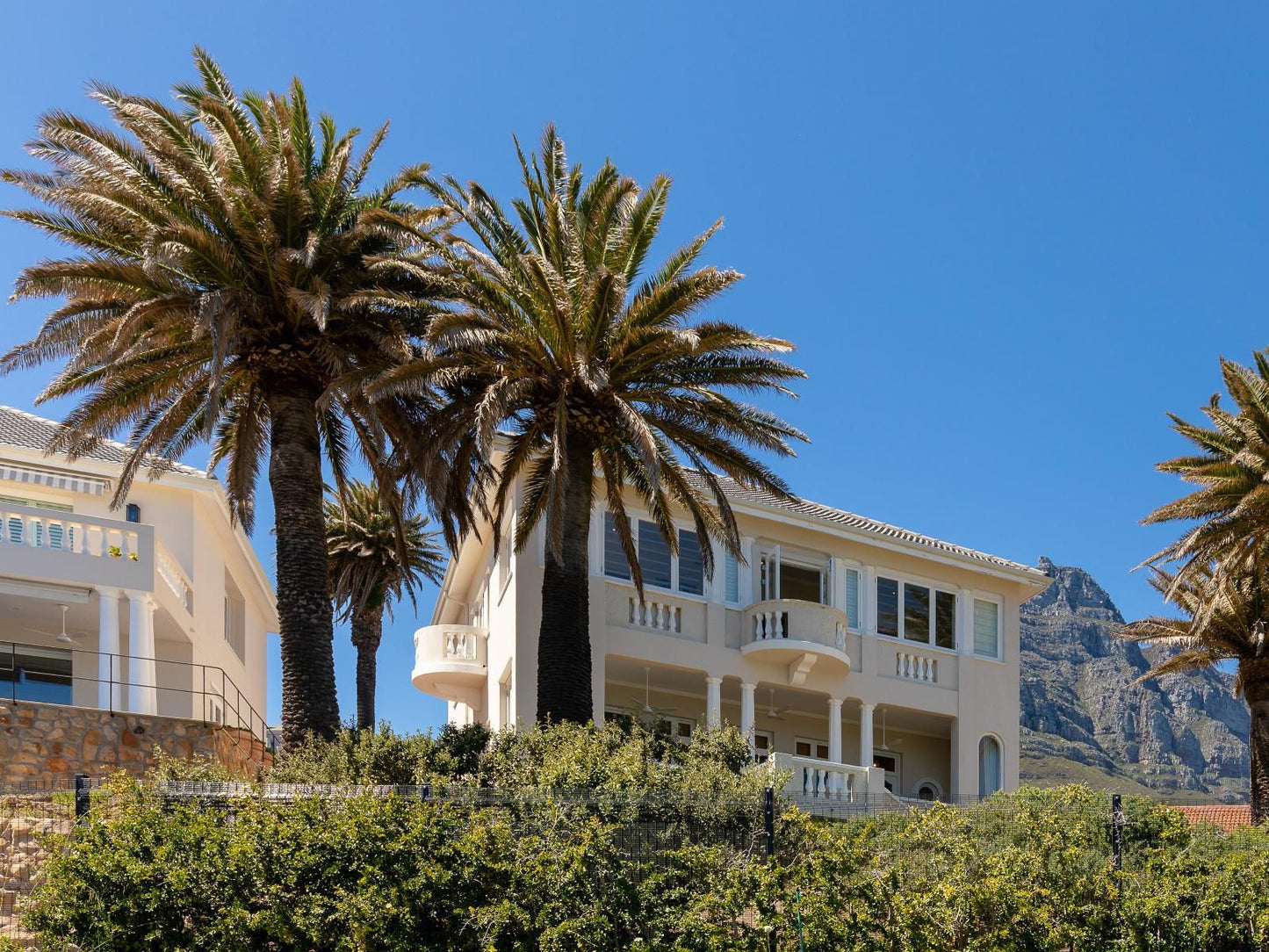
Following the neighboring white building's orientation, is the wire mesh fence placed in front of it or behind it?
in front

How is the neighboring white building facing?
toward the camera

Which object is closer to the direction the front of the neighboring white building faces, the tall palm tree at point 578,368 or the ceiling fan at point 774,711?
the tall palm tree

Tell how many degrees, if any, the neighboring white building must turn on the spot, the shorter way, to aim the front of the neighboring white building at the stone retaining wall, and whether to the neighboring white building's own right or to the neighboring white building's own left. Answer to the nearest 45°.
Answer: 0° — it already faces it

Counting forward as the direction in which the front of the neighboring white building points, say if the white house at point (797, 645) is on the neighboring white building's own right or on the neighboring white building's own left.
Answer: on the neighboring white building's own left

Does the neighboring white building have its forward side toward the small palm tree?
no

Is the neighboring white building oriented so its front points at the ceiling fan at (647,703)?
no

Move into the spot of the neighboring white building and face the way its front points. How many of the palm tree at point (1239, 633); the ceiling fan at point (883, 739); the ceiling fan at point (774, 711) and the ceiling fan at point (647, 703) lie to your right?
0

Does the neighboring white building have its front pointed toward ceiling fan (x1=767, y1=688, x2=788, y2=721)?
no
